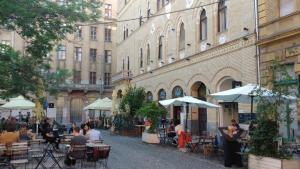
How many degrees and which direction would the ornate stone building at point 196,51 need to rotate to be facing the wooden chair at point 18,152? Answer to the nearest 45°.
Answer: approximately 45° to its left

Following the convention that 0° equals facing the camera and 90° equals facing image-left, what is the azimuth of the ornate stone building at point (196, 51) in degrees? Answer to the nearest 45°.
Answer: approximately 45°

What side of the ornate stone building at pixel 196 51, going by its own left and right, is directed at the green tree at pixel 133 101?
right

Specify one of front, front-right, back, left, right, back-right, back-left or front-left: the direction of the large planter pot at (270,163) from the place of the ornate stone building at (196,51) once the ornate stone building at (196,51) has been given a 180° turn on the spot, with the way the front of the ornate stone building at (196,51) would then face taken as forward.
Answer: back-right

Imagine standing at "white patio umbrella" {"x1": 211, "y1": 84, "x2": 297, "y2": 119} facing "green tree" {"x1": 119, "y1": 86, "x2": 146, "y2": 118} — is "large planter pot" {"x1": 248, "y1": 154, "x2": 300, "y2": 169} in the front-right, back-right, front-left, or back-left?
back-left

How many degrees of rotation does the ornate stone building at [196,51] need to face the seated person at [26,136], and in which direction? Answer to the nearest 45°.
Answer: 0° — it already faces them
